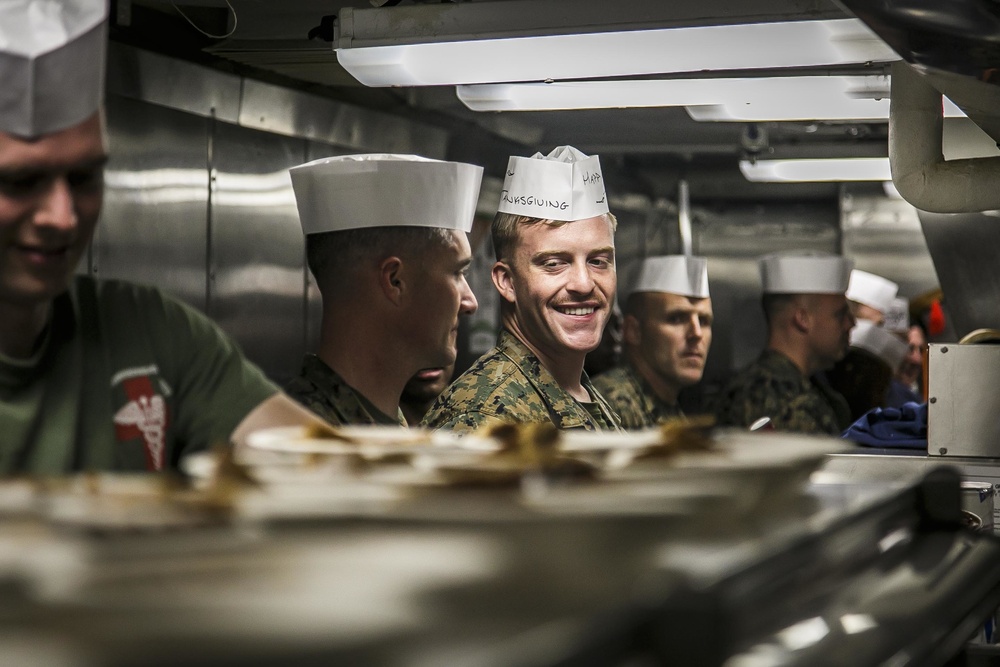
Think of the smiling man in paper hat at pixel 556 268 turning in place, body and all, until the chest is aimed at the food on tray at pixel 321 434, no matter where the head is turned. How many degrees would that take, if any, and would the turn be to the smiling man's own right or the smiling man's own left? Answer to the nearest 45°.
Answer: approximately 45° to the smiling man's own right

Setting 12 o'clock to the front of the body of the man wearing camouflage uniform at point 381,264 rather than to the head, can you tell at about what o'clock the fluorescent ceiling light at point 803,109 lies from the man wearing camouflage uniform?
The fluorescent ceiling light is roughly at 11 o'clock from the man wearing camouflage uniform.

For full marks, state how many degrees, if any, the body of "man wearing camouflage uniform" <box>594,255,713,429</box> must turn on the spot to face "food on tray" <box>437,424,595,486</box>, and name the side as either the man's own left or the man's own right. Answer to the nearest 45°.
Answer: approximately 45° to the man's own right

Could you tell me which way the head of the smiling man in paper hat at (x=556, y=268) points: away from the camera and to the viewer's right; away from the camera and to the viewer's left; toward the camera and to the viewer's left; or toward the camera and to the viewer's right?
toward the camera and to the viewer's right
